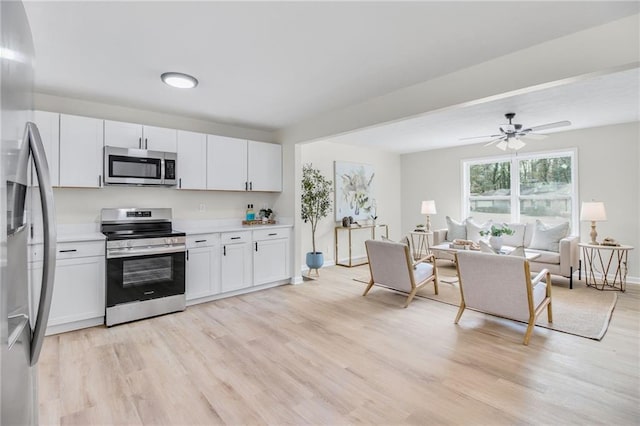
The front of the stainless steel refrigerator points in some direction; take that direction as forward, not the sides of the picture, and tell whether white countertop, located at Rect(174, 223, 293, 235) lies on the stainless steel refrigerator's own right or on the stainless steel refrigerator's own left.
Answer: on the stainless steel refrigerator's own left

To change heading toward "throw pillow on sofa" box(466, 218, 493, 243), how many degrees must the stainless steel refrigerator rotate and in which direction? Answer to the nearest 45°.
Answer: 0° — it already faces it

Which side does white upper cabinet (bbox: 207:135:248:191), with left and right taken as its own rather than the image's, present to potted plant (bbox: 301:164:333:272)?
left

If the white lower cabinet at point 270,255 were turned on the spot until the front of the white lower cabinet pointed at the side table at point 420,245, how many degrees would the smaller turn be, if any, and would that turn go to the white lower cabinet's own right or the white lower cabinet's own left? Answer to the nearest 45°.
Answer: approximately 90° to the white lower cabinet's own left

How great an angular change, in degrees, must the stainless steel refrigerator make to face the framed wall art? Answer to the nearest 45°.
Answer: approximately 45° to its left

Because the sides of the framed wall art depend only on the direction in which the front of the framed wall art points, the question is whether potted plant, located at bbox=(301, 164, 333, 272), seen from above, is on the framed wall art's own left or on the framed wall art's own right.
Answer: on the framed wall art's own right

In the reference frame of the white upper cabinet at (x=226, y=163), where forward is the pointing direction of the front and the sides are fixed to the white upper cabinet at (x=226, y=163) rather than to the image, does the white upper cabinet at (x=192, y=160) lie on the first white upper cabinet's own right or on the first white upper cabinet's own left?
on the first white upper cabinet's own right

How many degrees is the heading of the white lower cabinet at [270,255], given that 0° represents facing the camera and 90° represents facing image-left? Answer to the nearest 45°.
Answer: approximately 315°

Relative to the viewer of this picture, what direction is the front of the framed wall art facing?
facing the viewer and to the right of the viewer

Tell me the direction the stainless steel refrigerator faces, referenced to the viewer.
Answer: facing to the right of the viewer

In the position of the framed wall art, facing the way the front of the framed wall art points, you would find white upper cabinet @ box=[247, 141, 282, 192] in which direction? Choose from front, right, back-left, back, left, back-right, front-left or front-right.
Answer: right

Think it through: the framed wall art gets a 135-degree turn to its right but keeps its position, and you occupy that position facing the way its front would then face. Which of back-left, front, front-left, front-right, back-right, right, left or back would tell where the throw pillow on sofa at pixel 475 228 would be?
back
